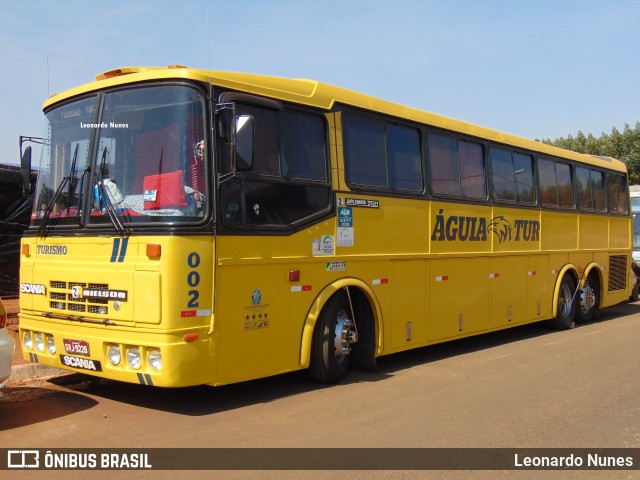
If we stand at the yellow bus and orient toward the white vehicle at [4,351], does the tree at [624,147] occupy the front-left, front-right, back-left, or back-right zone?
back-right

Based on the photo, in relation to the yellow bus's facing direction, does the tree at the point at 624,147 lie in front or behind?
behind

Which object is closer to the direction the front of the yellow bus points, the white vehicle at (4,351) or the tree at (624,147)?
the white vehicle

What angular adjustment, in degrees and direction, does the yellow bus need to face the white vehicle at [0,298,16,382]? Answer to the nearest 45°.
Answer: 0° — it already faces it
